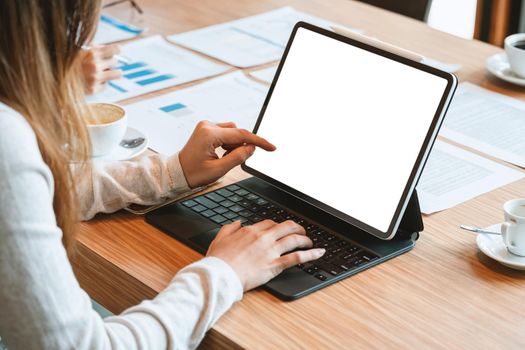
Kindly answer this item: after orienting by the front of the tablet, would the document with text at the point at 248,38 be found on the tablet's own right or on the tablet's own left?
on the tablet's own right

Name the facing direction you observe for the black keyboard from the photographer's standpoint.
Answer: facing the viewer and to the left of the viewer

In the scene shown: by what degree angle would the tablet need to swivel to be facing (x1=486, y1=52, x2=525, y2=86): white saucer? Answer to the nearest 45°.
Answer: approximately 180°

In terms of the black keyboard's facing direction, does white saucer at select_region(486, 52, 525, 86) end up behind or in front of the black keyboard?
behind

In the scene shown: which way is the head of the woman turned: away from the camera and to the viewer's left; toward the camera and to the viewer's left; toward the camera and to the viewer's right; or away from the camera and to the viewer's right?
away from the camera and to the viewer's right

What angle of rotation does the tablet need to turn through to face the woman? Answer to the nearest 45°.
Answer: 0° — it already faces them

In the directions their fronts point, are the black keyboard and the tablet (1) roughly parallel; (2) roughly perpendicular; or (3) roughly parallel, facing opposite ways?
roughly parallel

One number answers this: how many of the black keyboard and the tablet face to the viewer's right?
0

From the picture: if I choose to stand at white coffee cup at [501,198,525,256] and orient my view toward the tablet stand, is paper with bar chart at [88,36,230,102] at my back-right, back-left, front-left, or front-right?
front-right

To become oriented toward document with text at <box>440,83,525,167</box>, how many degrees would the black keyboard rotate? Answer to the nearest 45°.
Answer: approximately 180°
